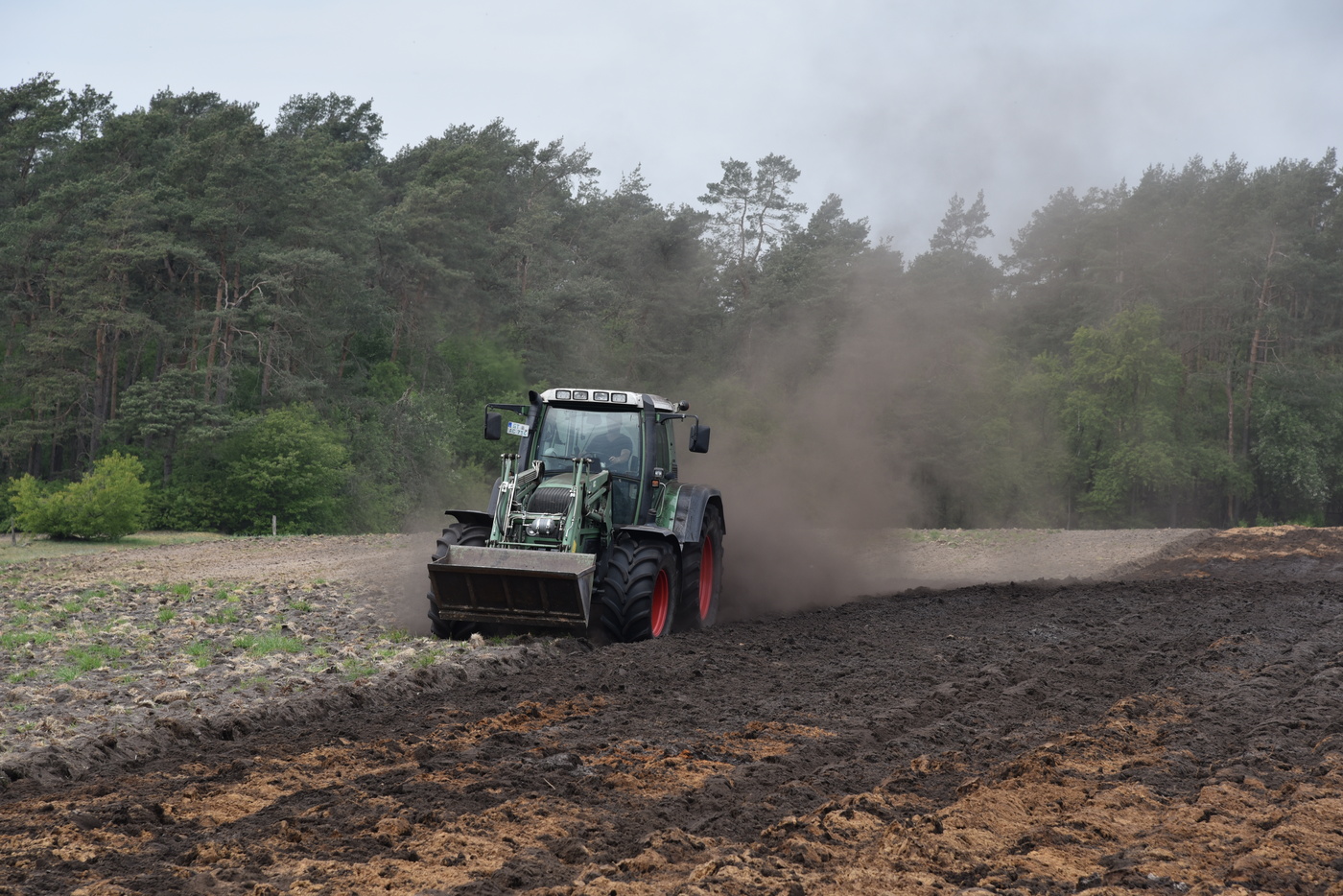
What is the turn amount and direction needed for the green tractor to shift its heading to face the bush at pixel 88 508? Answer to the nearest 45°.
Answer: approximately 90° to its right

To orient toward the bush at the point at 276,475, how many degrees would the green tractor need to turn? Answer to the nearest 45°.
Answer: approximately 135° to its right

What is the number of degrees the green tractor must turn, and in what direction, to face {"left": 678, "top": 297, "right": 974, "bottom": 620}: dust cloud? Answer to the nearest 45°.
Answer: approximately 180°

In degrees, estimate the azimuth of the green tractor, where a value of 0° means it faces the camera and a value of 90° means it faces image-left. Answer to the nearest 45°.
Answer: approximately 45°

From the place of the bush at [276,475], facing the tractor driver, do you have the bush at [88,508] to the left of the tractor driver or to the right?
right
